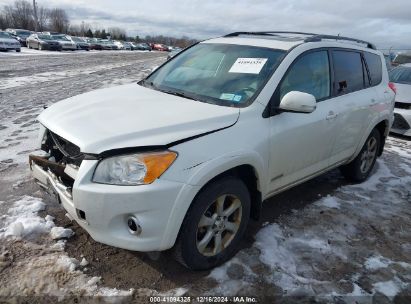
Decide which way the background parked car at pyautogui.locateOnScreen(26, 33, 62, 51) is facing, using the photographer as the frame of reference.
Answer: facing the viewer and to the right of the viewer

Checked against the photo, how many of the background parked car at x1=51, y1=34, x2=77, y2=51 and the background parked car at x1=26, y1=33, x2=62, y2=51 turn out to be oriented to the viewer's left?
0

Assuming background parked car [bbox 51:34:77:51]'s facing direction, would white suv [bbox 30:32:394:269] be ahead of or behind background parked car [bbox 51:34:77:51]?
ahead

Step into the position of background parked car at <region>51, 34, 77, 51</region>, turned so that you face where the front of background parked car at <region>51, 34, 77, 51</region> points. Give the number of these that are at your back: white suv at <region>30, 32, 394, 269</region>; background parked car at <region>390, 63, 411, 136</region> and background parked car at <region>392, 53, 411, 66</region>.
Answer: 0

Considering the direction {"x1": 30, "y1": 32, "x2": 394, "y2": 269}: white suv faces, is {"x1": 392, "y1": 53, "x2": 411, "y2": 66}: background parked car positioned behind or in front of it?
behind

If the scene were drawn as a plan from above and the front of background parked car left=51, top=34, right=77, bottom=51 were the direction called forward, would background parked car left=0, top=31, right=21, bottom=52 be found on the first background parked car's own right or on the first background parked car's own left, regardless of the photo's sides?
on the first background parked car's own right

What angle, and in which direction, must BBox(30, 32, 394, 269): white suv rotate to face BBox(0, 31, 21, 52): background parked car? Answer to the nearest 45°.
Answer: approximately 90° to its right

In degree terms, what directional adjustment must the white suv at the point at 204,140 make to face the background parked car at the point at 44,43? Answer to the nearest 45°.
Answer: approximately 90° to its right

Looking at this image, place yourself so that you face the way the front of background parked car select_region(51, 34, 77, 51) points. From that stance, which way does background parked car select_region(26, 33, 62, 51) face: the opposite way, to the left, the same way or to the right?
the same way

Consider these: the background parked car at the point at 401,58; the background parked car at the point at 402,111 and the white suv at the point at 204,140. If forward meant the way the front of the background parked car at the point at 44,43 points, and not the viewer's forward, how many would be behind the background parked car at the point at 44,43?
0

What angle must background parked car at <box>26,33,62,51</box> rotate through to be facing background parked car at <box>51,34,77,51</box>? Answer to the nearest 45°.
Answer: approximately 90° to its left

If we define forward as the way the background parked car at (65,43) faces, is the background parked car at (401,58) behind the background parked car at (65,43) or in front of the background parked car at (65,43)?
in front

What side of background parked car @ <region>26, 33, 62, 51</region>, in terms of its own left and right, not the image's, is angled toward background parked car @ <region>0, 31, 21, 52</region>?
right

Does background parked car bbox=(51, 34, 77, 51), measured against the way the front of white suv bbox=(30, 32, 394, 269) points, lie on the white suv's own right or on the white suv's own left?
on the white suv's own right

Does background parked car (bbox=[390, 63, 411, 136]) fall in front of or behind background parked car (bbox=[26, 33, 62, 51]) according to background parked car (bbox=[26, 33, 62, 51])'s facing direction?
in front
